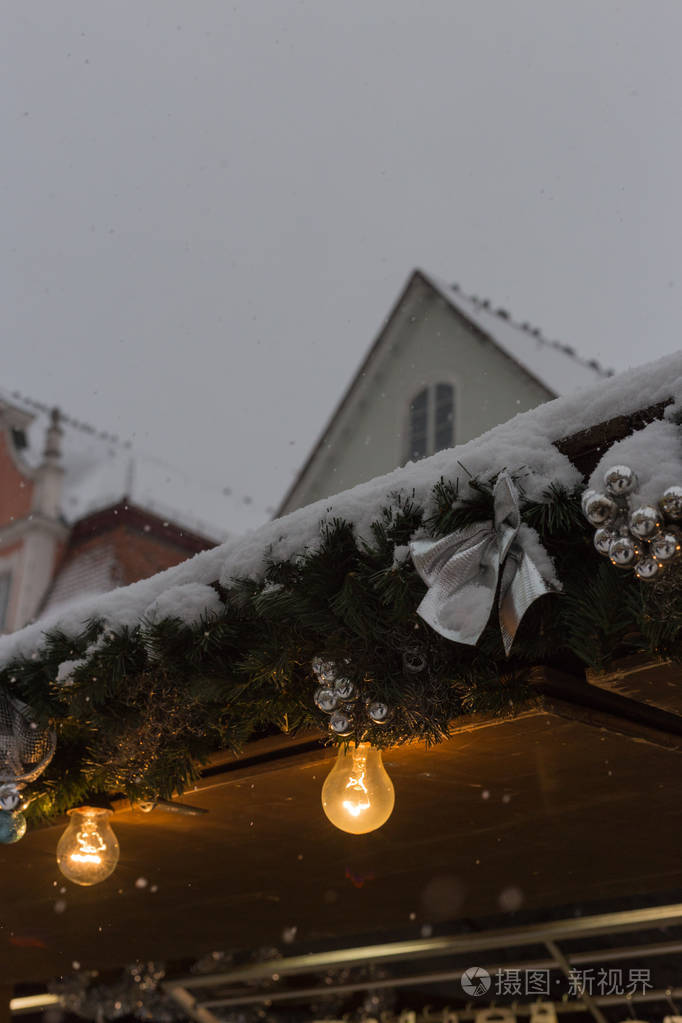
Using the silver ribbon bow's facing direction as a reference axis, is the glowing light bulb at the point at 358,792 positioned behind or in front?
behind

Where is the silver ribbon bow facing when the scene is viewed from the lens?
facing the viewer
